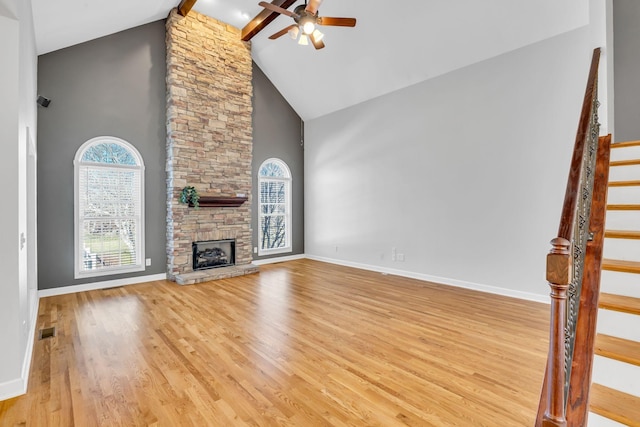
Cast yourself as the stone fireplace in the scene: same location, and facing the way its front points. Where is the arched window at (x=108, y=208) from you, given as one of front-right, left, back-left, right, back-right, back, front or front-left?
back-right

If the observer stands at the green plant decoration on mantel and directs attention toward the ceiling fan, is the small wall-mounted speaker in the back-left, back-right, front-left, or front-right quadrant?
back-right

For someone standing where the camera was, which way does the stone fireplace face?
facing the viewer and to the right of the viewer

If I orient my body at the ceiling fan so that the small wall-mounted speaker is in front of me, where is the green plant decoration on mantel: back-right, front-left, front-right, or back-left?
front-right

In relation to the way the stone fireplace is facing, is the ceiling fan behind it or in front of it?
in front

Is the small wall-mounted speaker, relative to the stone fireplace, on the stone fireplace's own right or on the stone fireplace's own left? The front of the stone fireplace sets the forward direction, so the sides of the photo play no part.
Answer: on the stone fireplace's own right

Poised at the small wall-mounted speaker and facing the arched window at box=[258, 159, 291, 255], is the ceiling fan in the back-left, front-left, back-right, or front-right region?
front-right
